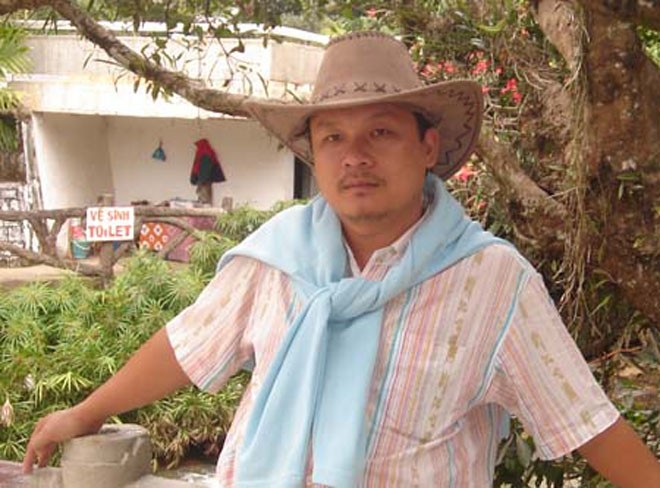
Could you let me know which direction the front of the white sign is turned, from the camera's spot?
facing the viewer

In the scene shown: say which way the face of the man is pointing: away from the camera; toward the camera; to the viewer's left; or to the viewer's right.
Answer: toward the camera

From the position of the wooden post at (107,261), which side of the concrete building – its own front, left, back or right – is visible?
front

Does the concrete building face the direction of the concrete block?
yes

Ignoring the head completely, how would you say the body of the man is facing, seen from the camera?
toward the camera

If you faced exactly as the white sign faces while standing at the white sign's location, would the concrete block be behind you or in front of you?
in front

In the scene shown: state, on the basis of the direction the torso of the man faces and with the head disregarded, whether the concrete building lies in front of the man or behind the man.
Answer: behind

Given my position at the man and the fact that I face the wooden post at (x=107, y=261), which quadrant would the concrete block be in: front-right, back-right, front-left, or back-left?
front-left

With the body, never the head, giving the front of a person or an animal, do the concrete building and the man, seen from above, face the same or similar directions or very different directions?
same or similar directions

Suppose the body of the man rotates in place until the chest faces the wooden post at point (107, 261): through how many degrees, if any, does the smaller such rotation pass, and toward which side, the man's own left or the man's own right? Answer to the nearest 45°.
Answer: approximately 180°

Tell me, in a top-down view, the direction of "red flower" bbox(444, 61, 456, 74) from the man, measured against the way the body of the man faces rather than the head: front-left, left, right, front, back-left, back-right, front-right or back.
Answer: back

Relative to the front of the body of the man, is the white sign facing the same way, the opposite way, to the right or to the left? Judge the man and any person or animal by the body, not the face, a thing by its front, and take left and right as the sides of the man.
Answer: the same way

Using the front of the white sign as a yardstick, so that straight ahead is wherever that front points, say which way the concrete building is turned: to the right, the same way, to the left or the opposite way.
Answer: the same way
